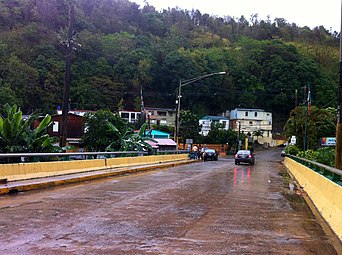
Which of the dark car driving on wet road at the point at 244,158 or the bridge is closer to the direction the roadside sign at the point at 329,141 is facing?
the bridge

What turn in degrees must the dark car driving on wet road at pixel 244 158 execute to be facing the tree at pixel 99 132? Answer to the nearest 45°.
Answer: approximately 90° to its left

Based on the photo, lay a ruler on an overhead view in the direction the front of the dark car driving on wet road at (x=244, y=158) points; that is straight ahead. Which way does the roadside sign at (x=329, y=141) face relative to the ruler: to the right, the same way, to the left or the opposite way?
the opposite way

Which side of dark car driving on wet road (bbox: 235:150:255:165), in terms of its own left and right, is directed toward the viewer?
back

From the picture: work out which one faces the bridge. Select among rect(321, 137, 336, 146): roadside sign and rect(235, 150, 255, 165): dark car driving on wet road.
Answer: the roadside sign

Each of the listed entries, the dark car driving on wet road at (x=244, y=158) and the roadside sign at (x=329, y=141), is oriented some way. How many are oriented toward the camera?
1

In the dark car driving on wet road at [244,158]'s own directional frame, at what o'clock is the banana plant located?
The banana plant is roughly at 7 o'clock from the dark car driving on wet road.

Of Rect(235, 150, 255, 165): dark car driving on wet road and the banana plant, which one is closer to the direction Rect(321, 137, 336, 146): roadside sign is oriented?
the banana plant

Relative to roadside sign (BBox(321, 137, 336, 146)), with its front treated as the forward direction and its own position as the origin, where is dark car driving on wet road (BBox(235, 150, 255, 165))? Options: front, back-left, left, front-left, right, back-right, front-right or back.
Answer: right

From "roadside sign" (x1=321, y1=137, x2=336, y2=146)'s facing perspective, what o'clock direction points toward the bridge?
The bridge is roughly at 12 o'clock from the roadside sign.

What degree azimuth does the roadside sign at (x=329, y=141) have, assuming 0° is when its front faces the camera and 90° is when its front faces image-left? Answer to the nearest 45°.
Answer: approximately 0°

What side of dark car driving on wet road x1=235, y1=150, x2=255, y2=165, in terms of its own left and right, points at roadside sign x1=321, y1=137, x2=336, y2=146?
right
